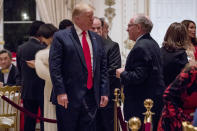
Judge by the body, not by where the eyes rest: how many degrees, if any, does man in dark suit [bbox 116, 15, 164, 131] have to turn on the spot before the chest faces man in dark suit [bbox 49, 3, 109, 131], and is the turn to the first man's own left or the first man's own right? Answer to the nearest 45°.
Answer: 0° — they already face them

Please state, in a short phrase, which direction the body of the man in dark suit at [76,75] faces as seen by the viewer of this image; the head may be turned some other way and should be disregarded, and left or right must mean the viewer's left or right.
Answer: facing the viewer and to the right of the viewer

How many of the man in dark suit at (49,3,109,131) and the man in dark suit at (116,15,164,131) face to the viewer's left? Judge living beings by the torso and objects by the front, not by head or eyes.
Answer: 1

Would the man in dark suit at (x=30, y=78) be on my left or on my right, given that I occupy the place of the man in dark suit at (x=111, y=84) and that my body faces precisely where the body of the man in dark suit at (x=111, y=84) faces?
on my right

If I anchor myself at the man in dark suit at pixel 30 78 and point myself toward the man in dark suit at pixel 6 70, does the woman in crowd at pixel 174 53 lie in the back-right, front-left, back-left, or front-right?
back-right

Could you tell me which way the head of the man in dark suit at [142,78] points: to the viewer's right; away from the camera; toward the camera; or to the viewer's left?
to the viewer's left

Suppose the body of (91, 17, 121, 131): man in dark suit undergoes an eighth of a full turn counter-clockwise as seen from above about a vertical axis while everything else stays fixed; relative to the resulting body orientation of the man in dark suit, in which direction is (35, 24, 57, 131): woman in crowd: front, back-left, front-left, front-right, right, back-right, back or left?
right

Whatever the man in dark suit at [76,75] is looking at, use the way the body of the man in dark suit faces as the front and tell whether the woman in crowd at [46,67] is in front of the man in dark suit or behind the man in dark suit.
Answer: behind

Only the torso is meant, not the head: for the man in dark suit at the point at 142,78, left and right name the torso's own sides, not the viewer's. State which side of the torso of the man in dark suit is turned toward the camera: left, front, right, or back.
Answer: left

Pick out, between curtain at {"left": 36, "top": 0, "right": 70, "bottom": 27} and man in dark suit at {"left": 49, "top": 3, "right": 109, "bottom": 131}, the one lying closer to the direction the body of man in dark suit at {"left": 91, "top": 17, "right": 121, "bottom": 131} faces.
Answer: the man in dark suit
